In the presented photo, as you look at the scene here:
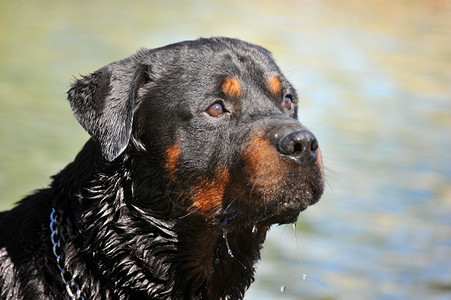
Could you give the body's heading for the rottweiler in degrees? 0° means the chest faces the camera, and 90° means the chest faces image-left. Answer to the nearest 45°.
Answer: approximately 315°
